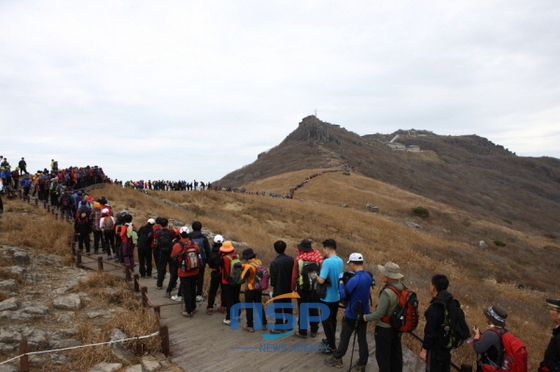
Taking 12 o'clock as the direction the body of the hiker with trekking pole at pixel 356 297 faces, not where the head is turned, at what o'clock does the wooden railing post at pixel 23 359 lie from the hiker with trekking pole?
The wooden railing post is roughly at 10 o'clock from the hiker with trekking pole.

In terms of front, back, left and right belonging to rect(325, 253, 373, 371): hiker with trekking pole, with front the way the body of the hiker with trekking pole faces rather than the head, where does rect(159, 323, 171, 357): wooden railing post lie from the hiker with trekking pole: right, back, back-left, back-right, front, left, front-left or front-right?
front-left

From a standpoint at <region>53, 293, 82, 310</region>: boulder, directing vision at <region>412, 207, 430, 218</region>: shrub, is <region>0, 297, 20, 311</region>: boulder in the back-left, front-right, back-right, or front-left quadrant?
back-left

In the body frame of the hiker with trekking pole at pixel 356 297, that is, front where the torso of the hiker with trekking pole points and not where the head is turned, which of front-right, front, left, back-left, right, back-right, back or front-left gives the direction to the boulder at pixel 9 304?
front-left

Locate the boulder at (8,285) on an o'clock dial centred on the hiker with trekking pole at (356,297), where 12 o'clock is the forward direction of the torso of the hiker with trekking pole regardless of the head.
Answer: The boulder is roughly at 11 o'clock from the hiker with trekking pole.

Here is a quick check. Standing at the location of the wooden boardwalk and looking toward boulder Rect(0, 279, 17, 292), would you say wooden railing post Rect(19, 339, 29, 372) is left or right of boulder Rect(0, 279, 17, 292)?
left

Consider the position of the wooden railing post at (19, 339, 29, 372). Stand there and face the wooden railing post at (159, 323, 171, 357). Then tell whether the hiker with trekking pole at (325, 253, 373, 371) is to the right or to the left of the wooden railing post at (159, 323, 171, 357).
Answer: right

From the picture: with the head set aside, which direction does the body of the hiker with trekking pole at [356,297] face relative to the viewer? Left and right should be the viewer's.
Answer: facing away from the viewer and to the left of the viewer

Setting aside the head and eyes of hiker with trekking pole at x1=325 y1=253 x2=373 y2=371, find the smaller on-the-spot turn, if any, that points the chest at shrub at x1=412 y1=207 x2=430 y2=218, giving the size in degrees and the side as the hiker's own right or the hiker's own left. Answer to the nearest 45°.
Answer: approximately 45° to the hiker's own right

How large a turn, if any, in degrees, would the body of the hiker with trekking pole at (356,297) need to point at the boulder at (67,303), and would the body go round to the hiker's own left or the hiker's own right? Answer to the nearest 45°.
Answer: approximately 45° to the hiker's own left
